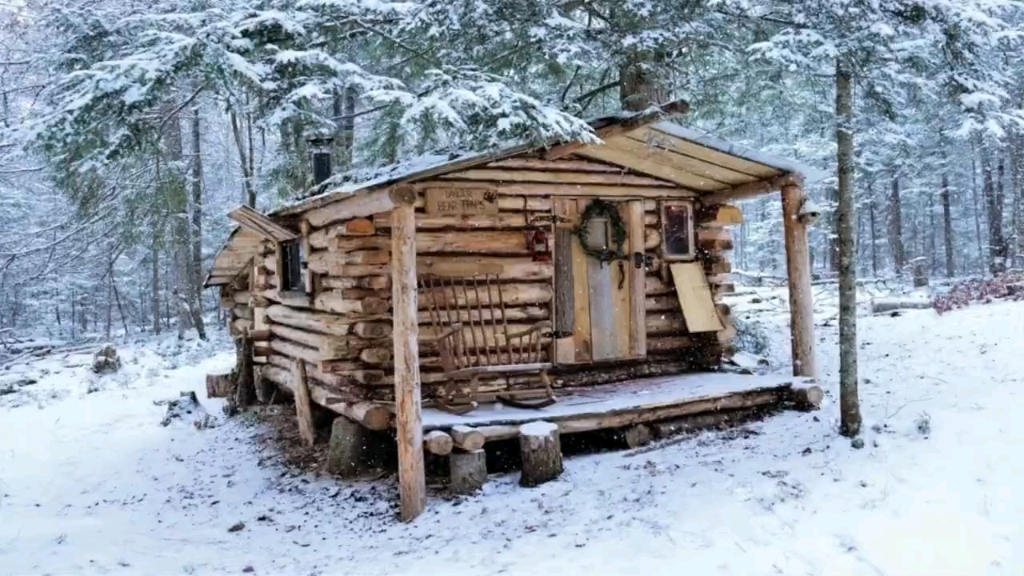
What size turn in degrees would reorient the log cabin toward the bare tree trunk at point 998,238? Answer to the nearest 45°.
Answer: approximately 90° to its left

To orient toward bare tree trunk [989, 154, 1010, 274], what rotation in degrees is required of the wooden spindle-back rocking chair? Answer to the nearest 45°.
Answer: approximately 90° to its left

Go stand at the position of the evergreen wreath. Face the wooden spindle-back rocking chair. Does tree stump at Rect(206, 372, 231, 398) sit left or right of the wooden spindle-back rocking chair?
right

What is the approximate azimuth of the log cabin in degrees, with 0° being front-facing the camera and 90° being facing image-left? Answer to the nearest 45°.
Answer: approximately 315°

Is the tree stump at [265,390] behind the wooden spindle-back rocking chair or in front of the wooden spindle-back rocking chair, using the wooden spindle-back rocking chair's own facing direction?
behind

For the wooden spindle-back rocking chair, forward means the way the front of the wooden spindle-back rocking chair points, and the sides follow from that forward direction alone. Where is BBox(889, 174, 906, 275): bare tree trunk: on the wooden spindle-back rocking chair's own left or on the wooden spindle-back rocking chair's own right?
on the wooden spindle-back rocking chair's own left

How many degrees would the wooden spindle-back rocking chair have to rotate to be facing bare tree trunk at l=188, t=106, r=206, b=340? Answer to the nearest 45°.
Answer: approximately 180°

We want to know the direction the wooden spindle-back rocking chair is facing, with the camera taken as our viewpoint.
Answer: facing the viewer and to the right of the viewer

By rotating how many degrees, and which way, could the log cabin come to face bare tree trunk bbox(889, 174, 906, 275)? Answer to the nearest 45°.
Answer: approximately 90° to its left

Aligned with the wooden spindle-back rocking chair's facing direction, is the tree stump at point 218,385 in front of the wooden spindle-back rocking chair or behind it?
behind
